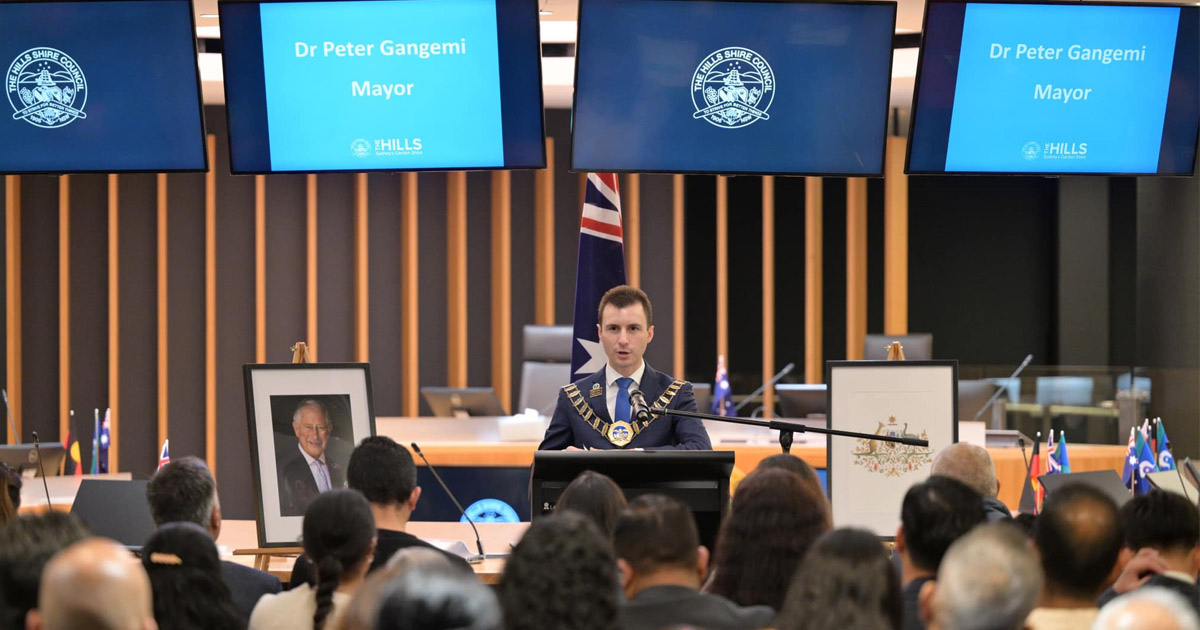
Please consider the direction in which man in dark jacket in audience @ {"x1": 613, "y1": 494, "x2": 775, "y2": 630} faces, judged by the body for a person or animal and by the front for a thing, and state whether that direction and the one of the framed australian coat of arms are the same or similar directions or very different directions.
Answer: very different directions

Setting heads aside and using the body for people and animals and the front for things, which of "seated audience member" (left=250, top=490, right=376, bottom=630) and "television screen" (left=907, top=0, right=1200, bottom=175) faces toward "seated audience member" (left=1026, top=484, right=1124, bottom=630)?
the television screen

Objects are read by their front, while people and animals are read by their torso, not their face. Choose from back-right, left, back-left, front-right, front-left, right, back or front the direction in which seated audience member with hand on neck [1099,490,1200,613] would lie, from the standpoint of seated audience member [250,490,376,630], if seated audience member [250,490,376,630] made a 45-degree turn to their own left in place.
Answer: back-right

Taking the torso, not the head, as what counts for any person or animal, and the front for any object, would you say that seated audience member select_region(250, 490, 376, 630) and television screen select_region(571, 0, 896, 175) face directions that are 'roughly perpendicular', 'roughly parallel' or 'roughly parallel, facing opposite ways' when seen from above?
roughly parallel, facing opposite ways

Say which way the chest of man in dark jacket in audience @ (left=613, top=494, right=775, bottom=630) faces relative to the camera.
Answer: away from the camera

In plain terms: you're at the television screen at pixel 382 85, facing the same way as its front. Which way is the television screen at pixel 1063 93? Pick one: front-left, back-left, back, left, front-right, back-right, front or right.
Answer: left

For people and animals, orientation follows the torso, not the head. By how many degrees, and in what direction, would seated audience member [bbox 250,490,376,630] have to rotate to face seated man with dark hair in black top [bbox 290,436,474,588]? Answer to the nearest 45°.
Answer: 0° — they already face them

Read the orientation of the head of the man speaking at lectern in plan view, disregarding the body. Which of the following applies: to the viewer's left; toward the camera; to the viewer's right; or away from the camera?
toward the camera

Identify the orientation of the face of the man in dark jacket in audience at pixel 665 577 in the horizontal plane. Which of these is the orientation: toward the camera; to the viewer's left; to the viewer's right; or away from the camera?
away from the camera

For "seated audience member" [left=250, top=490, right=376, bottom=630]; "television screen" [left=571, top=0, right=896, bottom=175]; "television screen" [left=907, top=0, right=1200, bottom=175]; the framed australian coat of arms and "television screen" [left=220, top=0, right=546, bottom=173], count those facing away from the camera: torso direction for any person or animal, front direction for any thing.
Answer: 1

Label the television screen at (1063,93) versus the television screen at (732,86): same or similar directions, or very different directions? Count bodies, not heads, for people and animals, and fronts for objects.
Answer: same or similar directions

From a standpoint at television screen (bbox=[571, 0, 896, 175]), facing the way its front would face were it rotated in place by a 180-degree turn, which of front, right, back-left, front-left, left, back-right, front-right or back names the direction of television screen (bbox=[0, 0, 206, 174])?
left

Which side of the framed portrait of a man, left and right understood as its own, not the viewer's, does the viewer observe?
front

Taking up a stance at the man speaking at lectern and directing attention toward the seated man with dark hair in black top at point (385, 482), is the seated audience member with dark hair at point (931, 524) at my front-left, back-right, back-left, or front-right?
front-left

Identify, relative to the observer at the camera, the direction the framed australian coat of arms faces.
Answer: facing the viewer

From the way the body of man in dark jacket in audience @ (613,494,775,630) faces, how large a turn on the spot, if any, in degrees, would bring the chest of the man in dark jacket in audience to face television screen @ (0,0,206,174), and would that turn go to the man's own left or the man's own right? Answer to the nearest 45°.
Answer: approximately 45° to the man's own left

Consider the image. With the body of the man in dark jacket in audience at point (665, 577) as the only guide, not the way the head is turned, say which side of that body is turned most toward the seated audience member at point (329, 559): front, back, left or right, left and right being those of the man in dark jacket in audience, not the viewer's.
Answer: left

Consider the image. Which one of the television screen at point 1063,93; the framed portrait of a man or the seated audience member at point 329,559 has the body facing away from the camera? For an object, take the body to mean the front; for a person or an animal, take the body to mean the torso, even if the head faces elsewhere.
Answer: the seated audience member

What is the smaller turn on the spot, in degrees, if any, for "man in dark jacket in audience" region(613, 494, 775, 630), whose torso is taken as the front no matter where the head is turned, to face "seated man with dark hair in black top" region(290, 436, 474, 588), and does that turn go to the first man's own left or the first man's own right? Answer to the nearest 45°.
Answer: approximately 45° to the first man's own left

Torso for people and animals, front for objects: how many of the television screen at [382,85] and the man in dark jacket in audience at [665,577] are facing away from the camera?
1

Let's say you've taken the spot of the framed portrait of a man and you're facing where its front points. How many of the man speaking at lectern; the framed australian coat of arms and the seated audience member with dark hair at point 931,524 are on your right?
0

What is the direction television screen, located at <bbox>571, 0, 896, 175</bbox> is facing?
toward the camera
